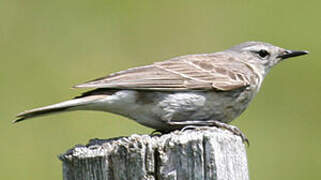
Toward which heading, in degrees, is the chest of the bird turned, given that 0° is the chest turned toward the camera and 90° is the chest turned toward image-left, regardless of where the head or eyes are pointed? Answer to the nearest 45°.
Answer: approximately 270°
